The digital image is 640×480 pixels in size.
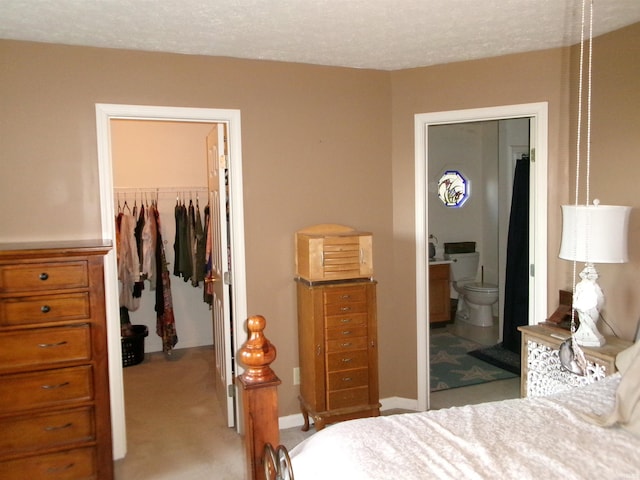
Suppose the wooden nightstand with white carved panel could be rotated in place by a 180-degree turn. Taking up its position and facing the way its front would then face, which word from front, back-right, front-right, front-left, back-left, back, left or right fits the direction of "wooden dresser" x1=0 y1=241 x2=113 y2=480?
back

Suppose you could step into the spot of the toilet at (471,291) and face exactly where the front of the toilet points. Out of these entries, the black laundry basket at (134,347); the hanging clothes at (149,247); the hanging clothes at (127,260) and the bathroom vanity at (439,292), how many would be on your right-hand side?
4

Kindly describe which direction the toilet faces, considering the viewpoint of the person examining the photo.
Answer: facing the viewer and to the right of the viewer

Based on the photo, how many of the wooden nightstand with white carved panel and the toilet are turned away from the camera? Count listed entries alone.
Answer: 0

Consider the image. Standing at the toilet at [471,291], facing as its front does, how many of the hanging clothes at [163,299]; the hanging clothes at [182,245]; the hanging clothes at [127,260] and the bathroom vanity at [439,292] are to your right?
4

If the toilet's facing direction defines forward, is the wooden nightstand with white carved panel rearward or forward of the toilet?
forward

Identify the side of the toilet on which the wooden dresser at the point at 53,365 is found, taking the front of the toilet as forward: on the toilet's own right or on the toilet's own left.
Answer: on the toilet's own right

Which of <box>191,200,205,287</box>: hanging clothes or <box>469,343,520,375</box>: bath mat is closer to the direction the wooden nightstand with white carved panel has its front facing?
the hanging clothes

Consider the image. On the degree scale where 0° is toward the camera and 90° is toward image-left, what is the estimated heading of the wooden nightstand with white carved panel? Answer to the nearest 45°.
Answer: approximately 45°

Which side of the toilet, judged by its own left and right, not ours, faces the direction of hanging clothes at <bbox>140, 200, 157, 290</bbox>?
right

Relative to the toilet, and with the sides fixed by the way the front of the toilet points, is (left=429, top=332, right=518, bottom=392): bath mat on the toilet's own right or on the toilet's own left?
on the toilet's own right

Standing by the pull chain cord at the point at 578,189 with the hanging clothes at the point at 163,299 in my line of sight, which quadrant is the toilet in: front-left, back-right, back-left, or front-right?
front-right

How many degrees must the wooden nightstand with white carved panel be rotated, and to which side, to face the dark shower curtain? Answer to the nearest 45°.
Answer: approximately 135° to its right

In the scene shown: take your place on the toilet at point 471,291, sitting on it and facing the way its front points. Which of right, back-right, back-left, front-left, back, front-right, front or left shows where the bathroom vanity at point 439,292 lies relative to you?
right

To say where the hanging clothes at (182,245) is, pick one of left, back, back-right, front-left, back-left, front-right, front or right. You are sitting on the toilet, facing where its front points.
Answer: right

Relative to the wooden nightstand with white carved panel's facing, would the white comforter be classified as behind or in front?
in front

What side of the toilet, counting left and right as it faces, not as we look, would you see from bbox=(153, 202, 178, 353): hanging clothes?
right

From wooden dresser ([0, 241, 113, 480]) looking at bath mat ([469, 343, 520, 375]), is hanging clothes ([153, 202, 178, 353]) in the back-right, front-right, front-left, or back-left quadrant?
front-left
